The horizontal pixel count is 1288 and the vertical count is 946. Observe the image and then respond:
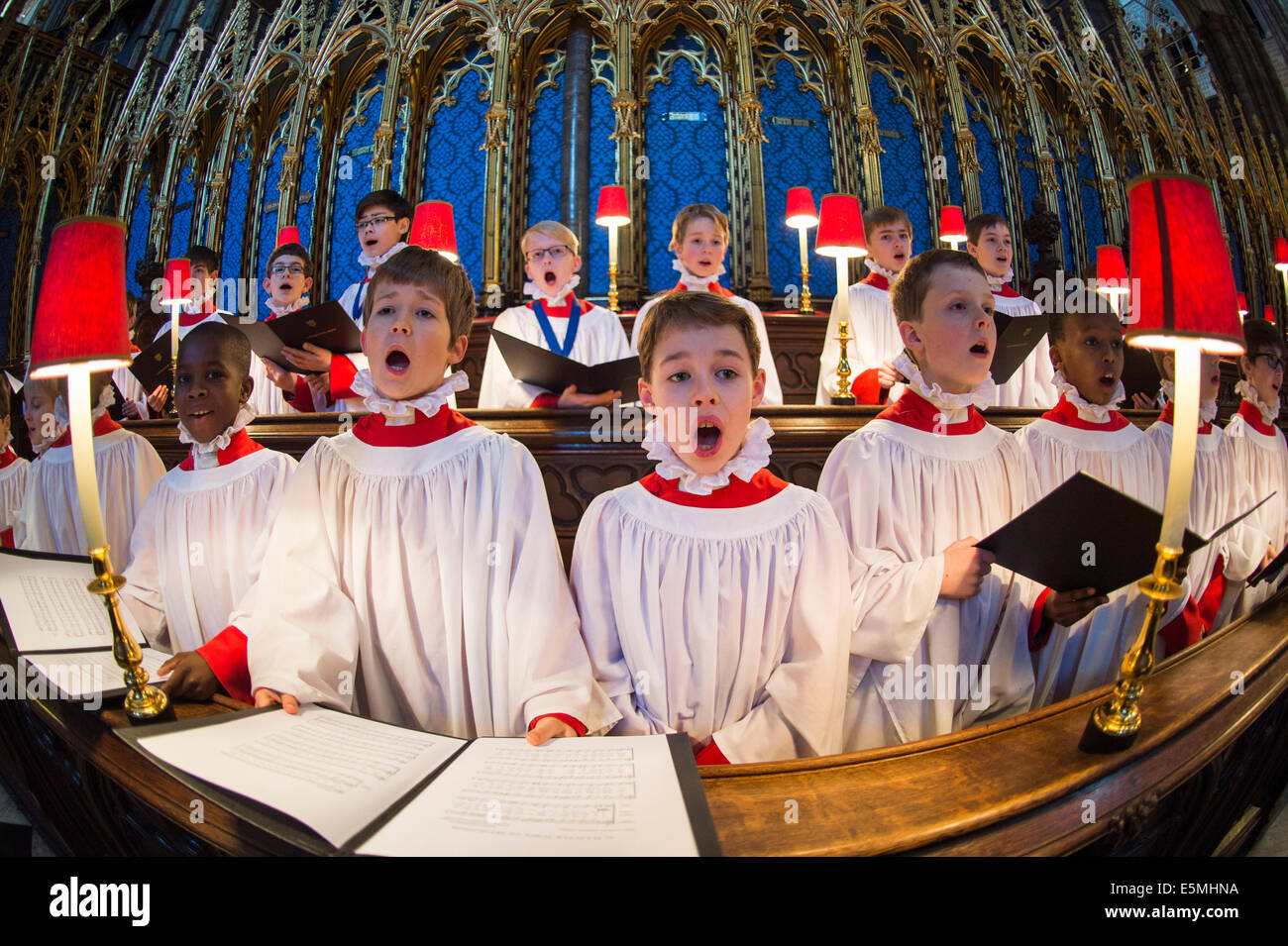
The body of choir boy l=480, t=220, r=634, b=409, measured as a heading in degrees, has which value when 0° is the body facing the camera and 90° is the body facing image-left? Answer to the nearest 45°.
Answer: approximately 0°

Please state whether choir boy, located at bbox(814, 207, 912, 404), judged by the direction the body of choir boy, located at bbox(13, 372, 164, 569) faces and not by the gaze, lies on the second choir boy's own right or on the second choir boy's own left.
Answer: on the second choir boy's own left

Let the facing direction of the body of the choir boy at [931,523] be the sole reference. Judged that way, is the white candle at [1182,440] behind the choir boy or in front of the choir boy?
in front

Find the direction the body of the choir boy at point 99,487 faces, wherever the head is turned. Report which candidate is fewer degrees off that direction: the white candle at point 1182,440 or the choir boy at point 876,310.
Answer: the white candle

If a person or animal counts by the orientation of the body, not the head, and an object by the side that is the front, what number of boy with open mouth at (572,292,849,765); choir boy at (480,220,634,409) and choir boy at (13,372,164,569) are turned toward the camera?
2

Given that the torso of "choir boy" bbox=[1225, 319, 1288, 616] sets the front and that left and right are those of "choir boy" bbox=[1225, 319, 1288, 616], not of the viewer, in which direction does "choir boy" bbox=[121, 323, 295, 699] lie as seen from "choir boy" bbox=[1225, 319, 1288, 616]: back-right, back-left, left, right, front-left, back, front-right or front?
right

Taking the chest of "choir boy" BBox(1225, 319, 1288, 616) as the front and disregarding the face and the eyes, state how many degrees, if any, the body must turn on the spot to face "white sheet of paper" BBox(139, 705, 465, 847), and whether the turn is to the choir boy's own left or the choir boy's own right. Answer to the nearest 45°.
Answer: approximately 45° to the choir boy's own right

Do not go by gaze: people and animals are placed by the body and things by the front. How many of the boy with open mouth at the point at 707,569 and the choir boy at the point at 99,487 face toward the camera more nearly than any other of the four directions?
2

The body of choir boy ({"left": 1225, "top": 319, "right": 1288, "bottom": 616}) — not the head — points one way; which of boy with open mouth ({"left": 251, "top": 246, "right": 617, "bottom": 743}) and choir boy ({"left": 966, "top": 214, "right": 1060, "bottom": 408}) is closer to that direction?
the boy with open mouth

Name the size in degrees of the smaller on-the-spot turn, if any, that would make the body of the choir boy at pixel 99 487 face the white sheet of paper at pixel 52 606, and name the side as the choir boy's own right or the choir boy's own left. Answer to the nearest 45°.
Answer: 0° — they already face it

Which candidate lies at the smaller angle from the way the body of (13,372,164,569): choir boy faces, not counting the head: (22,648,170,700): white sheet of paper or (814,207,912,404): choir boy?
the white sheet of paper
